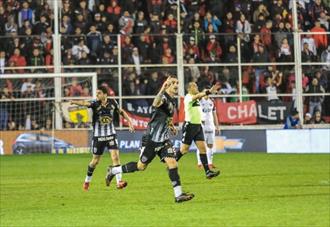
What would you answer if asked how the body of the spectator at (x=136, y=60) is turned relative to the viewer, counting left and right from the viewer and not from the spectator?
facing the viewer

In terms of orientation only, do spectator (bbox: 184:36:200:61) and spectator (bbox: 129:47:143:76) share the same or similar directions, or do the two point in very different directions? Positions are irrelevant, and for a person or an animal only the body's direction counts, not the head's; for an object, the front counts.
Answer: same or similar directions

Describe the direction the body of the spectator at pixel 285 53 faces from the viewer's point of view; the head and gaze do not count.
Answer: toward the camera

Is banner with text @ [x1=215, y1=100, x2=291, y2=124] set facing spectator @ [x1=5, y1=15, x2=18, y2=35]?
no

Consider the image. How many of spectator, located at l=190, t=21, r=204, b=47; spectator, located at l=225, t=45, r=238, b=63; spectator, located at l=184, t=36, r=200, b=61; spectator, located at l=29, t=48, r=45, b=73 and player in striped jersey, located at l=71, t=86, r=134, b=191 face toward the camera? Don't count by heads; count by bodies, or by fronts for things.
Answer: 5

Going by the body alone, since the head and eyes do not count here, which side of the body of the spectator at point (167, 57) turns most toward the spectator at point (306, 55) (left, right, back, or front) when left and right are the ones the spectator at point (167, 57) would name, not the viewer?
left

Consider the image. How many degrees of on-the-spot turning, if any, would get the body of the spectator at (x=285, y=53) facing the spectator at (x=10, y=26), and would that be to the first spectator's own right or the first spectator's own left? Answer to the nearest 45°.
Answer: approximately 90° to the first spectator's own right

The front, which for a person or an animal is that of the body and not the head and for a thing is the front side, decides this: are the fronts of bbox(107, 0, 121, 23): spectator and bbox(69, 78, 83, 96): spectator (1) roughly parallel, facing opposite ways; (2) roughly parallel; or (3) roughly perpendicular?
roughly parallel

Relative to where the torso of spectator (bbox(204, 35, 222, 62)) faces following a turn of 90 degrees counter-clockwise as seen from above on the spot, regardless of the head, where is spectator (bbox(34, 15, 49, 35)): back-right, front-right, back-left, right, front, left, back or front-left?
back

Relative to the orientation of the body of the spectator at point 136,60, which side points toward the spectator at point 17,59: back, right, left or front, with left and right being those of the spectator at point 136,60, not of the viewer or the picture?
right

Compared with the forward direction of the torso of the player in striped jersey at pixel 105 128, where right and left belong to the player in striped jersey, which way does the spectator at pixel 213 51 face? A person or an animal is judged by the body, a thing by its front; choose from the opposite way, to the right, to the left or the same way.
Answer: the same way

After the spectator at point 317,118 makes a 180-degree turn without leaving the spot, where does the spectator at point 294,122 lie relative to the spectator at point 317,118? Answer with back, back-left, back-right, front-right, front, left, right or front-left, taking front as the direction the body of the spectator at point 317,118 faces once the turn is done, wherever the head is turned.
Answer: back-left

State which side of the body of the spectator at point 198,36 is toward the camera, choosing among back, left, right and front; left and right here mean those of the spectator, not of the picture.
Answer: front

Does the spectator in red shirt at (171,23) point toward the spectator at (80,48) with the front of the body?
no
